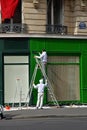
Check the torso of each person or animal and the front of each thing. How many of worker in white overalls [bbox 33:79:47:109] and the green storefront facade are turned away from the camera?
1

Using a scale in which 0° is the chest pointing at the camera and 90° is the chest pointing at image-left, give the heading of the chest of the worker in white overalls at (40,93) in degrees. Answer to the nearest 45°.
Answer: approximately 180°

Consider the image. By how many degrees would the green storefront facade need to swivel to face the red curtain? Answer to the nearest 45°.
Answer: approximately 90° to its right

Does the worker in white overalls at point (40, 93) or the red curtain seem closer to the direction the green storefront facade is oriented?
the worker in white overalls

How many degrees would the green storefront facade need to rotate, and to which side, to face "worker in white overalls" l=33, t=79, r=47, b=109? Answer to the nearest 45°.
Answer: approximately 45° to its right

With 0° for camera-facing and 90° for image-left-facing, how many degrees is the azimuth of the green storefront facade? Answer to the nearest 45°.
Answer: approximately 0°

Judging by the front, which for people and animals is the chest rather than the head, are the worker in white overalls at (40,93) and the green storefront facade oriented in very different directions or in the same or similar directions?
very different directions
